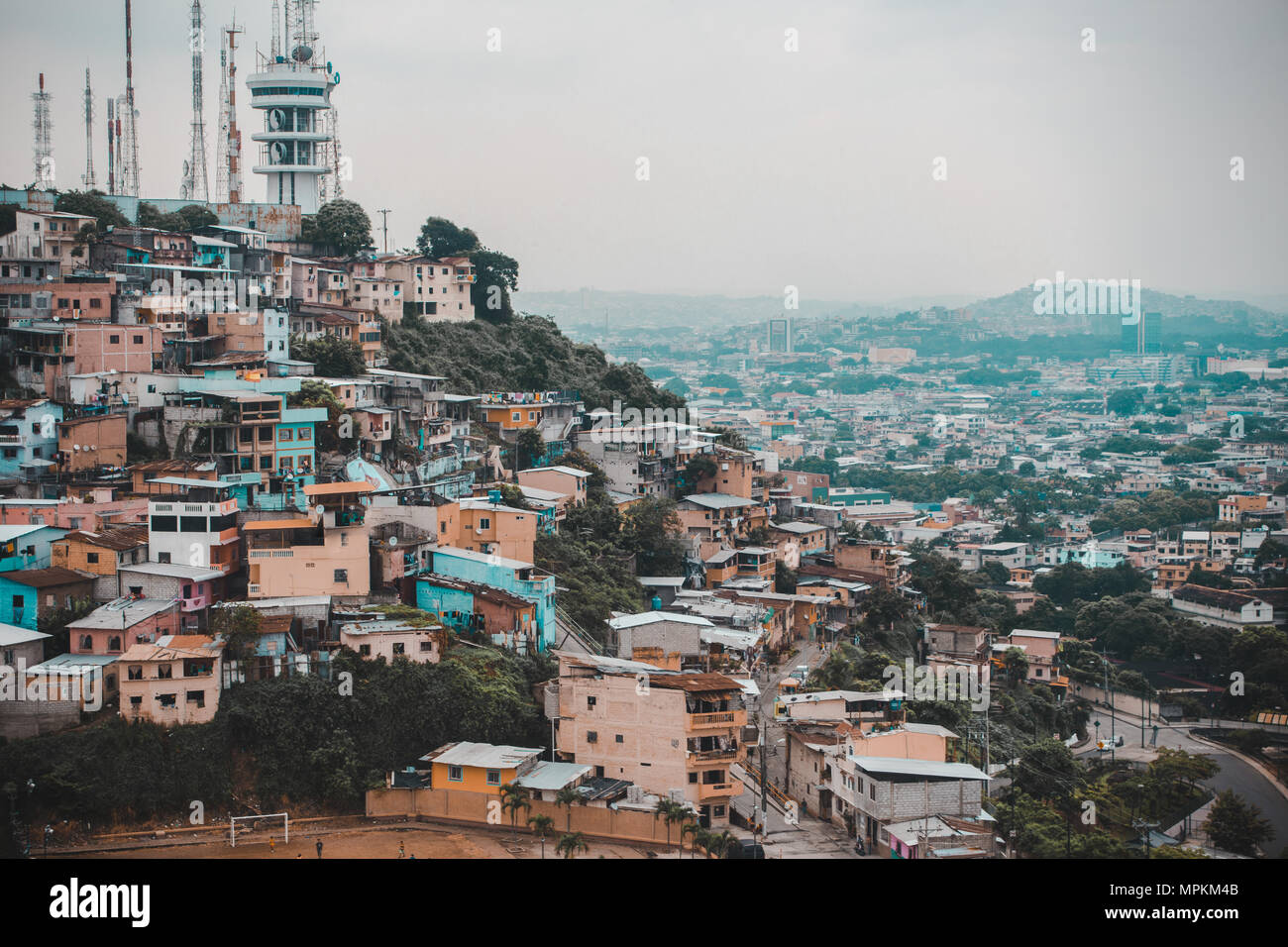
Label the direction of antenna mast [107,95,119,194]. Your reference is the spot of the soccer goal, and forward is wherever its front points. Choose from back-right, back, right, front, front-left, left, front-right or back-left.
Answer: back

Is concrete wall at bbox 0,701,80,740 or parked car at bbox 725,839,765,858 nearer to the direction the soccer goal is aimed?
the parked car

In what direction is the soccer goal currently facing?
toward the camera

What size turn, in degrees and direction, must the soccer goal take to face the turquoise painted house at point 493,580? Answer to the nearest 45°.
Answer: approximately 135° to its left

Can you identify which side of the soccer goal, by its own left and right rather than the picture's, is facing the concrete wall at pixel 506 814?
left

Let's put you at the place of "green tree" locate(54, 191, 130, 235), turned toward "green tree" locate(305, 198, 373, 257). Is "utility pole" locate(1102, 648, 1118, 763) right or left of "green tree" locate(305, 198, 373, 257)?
right

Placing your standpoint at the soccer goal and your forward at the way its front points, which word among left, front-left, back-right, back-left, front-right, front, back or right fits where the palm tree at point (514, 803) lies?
left

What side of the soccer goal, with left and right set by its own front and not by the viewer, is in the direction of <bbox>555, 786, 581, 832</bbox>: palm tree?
left

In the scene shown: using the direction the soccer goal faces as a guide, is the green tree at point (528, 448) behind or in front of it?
behind

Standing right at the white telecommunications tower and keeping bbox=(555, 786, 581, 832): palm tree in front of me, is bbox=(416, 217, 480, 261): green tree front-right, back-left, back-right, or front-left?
front-left

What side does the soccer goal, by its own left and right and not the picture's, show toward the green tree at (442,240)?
back

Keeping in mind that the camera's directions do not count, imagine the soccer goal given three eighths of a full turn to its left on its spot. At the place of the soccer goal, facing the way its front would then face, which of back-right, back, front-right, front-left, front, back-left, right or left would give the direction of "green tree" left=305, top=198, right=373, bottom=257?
front-left
